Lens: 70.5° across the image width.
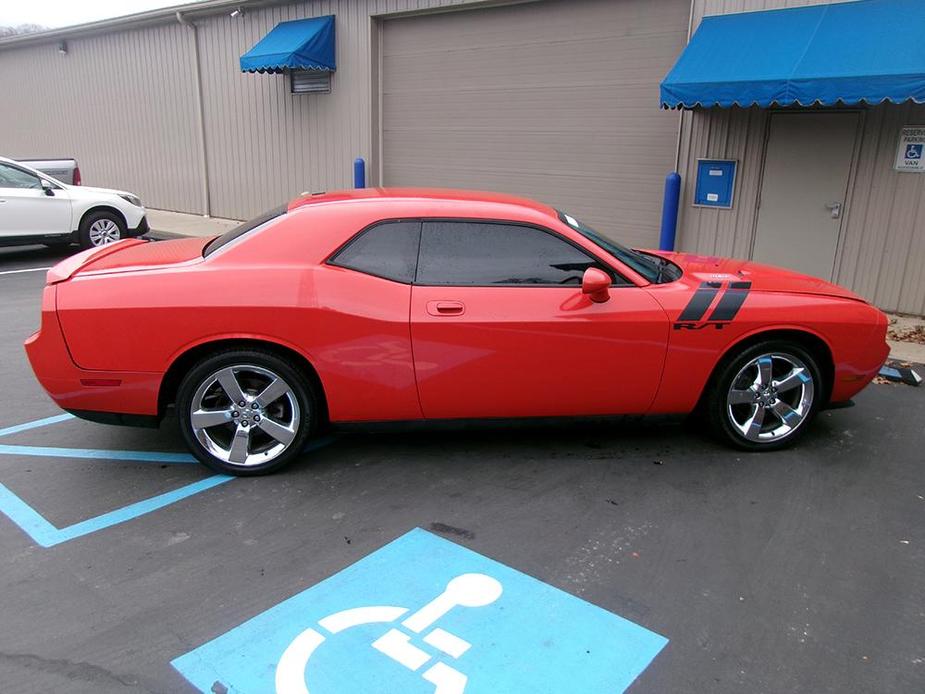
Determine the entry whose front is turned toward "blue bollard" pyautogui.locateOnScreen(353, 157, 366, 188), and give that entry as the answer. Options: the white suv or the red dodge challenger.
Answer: the white suv

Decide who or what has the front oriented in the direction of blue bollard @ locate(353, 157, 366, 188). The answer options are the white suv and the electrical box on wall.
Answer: the white suv

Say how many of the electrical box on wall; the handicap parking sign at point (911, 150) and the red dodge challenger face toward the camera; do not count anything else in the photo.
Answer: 2

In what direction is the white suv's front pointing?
to the viewer's right

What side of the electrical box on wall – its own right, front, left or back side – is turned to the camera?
front

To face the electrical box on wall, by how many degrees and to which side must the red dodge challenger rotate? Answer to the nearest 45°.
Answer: approximately 45° to its left

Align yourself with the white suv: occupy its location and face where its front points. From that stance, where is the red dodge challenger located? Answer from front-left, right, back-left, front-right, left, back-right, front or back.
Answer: right

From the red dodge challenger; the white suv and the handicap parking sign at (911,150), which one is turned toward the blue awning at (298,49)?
the white suv

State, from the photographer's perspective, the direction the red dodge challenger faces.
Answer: facing to the right of the viewer

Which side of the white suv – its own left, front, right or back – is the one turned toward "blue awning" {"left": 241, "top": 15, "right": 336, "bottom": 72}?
front

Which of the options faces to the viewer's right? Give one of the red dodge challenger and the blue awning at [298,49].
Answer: the red dodge challenger

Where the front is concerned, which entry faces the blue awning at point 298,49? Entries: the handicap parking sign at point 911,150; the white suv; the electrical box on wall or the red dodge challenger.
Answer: the white suv

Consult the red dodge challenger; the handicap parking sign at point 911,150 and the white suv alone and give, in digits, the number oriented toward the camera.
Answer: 1

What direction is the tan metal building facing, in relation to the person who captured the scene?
facing the viewer and to the left of the viewer

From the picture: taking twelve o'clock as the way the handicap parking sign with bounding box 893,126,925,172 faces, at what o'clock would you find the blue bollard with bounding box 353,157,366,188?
The blue bollard is roughly at 3 o'clock from the handicap parking sign.

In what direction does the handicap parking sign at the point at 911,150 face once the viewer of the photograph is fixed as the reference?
facing the viewer
